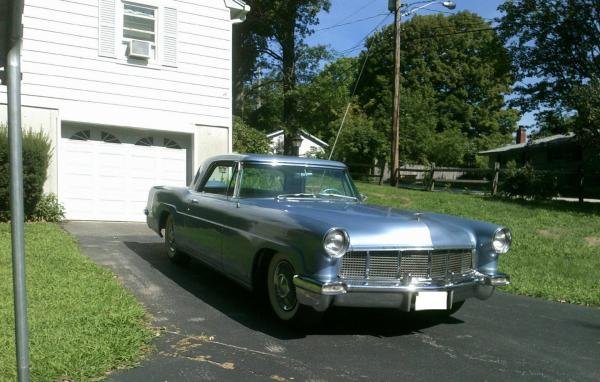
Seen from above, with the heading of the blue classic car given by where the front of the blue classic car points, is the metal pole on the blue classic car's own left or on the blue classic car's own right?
on the blue classic car's own right

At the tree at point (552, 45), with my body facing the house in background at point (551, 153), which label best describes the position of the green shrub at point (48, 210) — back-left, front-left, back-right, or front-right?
back-left

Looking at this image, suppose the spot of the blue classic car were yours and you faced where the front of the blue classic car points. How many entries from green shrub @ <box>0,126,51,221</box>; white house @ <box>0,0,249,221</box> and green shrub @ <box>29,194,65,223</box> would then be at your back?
3

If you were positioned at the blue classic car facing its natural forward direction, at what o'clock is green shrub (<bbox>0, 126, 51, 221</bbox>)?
The green shrub is roughly at 6 o'clock from the blue classic car.

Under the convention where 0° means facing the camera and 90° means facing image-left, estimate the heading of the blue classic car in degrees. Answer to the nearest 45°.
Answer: approximately 315°

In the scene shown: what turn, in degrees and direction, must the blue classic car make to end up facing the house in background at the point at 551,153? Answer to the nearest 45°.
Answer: approximately 90° to its left

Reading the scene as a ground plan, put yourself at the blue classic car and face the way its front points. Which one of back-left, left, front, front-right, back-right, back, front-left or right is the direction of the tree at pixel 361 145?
back-left

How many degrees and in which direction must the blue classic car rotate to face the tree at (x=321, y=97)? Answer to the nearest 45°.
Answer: approximately 135° to its left

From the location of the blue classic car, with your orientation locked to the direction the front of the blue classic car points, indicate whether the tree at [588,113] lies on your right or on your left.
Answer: on your left

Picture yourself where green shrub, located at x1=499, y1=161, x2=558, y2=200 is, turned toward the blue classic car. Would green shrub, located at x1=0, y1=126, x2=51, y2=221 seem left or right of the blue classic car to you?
right

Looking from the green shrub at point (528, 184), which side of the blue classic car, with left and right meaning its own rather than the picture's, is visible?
left
